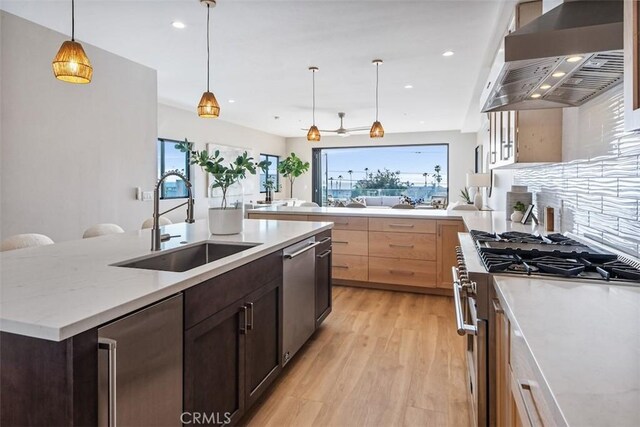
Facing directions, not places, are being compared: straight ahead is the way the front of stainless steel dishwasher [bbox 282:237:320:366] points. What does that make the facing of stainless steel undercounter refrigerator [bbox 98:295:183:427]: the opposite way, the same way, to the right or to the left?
the same way

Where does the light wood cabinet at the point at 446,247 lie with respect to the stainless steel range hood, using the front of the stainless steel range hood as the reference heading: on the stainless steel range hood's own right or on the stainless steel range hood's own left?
on the stainless steel range hood's own right

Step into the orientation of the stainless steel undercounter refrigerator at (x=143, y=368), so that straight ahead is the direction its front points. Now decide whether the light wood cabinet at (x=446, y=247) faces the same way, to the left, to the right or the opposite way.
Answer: to the right

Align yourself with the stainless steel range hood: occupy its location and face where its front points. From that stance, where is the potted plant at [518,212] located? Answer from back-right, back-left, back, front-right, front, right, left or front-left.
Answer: right

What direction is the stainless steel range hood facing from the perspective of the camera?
to the viewer's left

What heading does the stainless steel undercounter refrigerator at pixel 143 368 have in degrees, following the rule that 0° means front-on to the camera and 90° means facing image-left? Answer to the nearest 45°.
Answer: approximately 315°

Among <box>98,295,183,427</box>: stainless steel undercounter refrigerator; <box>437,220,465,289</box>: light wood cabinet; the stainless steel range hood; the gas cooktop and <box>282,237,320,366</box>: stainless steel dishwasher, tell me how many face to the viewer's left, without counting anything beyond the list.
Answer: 2

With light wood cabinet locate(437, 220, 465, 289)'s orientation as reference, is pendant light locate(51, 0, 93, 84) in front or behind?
in front

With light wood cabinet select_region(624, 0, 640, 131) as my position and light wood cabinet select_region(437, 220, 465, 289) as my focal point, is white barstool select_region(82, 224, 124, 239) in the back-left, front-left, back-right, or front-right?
front-left

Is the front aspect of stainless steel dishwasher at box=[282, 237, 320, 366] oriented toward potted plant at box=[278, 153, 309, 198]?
no

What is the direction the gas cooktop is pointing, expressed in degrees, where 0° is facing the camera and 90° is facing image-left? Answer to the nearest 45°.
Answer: approximately 90°

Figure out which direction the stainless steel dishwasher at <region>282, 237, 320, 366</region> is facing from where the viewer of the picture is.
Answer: facing the viewer and to the right of the viewer

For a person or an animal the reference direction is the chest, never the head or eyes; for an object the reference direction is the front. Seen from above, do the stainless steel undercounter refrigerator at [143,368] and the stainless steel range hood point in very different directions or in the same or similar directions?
very different directions

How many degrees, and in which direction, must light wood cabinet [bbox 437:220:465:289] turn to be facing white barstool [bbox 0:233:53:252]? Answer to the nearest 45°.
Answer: approximately 45° to its right

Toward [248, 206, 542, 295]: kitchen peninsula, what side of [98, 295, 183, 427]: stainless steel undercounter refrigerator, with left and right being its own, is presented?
left
